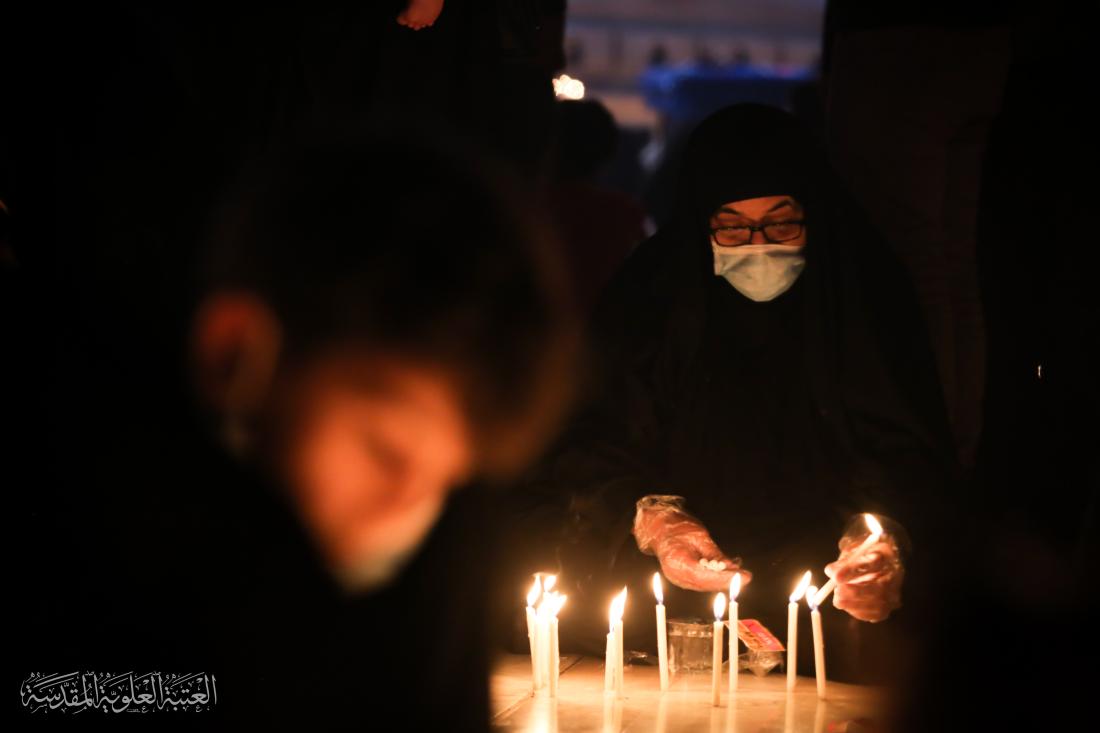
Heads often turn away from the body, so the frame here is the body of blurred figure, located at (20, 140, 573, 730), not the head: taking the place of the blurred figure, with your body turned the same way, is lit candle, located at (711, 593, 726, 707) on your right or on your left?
on your left

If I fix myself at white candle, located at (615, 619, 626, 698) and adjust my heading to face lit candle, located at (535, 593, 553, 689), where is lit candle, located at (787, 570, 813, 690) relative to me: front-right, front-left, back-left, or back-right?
back-right

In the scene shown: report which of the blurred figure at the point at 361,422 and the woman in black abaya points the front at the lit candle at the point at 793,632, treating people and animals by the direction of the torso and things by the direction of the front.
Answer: the woman in black abaya

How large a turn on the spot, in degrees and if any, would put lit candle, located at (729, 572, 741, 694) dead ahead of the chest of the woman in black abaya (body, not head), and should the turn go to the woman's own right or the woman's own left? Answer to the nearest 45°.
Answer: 0° — they already face it

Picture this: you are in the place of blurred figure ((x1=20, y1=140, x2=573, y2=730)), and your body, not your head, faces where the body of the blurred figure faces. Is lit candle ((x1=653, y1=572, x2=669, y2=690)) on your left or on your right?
on your left

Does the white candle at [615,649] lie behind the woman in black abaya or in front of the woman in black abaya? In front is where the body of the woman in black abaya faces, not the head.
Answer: in front

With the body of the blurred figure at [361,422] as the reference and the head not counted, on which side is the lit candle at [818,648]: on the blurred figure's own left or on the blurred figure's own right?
on the blurred figure's own left

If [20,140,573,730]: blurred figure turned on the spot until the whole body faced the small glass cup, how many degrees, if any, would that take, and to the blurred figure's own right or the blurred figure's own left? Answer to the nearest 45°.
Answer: approximately 90° to the blurred figure's own left

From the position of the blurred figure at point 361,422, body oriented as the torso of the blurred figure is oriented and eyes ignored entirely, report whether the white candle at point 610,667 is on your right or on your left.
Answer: on your left
